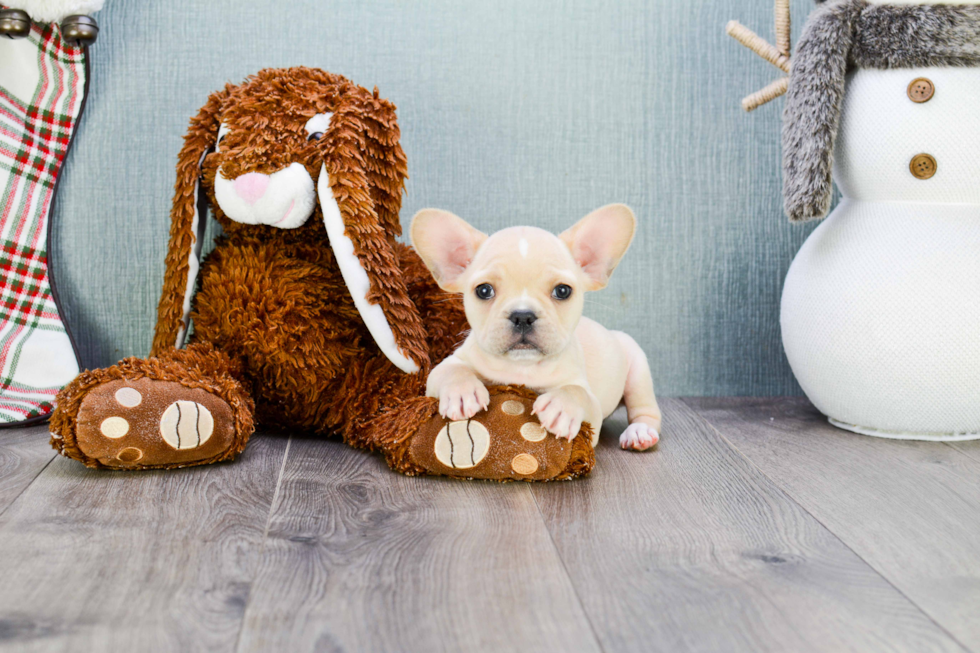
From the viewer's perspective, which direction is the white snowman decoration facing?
toward the camera

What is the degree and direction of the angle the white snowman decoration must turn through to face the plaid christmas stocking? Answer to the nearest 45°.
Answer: approximately 90° to its right

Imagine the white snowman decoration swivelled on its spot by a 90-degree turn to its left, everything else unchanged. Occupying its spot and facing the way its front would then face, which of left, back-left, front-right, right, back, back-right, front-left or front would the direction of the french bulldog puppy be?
back-right

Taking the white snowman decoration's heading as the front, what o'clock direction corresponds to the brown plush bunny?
The brown plush bunny is roughly at 2 o'clock from the white snowman decoration.
